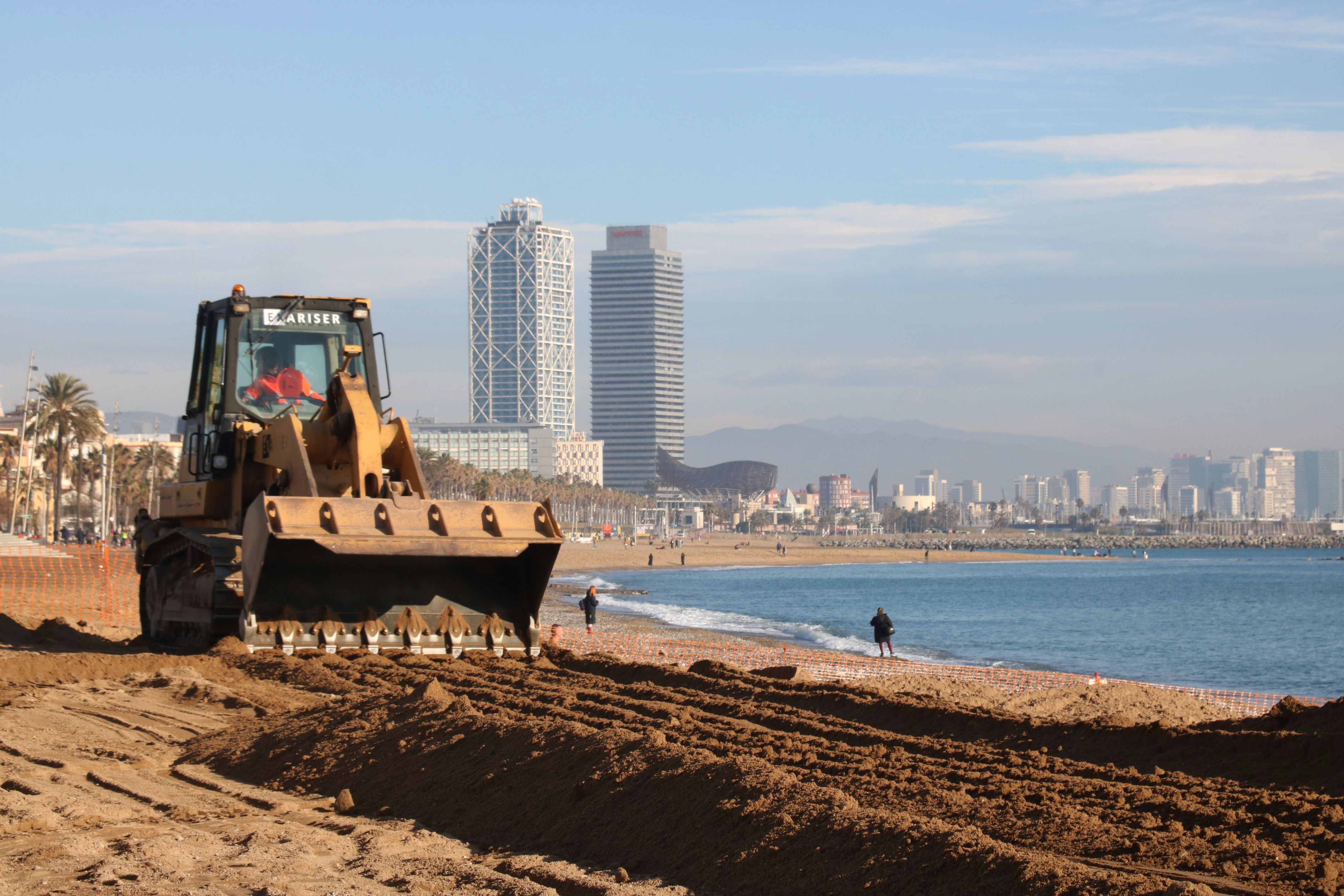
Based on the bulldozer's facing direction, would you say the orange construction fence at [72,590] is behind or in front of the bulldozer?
behind

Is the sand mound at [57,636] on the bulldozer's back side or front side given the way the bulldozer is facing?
on the back side

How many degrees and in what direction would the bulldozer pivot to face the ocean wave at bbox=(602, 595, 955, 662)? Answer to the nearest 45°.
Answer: approximately 90° to its left

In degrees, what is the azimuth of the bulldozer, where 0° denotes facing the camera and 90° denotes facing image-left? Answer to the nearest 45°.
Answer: approximately 315°

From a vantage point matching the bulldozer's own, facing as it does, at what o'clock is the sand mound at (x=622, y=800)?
The sand mound is roughly at 1 o'clock from the bulldozer.

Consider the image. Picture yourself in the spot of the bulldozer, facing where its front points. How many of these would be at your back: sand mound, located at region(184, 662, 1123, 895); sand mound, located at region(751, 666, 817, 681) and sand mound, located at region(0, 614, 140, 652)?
1

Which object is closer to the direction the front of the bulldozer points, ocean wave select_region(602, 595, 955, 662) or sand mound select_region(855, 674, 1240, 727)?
the sand mound

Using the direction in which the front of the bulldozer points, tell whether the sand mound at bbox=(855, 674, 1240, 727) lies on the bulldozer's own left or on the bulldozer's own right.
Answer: on the bulldozer's own left

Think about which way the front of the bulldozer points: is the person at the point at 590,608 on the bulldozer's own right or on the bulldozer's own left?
on the bulldozer's own left

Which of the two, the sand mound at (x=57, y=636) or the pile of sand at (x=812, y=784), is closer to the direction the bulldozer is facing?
the pile of sand
